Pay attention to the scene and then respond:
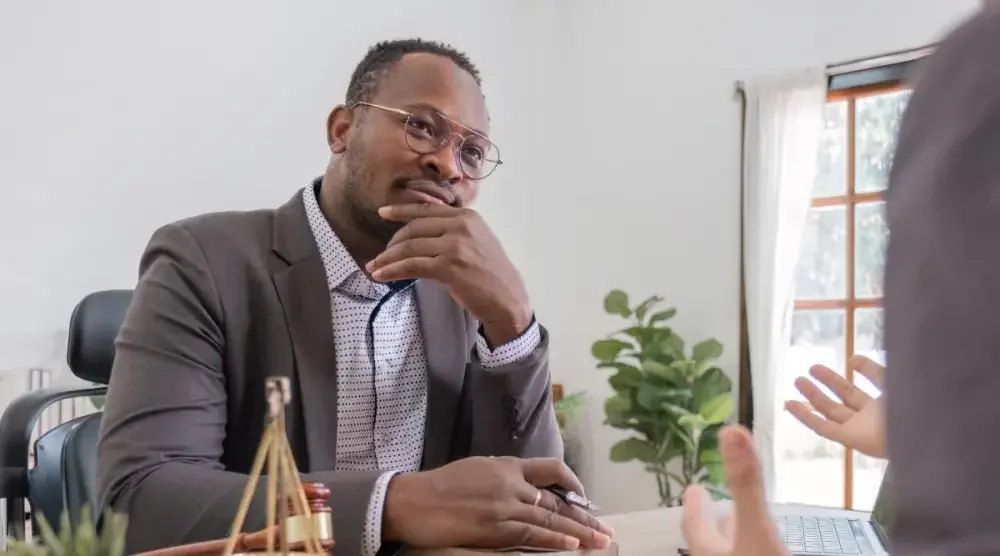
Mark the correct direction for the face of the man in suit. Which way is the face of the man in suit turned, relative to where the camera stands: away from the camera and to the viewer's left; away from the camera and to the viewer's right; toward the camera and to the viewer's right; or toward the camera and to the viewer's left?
toward the camera and to the viewer's right

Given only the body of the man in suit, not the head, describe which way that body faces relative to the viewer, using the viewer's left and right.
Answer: facing the viewer and to the right of the viewer

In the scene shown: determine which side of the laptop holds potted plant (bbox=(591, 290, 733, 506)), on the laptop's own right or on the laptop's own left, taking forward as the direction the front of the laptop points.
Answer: on the laptop's own right

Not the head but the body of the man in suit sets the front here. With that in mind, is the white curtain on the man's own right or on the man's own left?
on the man's own left

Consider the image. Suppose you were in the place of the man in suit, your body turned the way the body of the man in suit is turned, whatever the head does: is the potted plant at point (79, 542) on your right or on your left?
on your right
